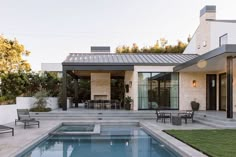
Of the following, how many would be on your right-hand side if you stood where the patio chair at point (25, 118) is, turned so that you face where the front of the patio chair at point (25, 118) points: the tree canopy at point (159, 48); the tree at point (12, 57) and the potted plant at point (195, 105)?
0

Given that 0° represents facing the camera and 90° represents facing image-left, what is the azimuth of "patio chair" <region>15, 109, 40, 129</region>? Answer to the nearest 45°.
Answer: approximately 315°

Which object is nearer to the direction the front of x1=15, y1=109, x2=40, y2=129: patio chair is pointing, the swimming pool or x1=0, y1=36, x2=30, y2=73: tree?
the swimming pool

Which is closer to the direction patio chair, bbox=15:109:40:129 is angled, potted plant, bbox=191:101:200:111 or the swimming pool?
the swimming pool

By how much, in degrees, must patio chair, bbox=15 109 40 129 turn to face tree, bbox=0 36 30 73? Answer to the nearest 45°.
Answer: approximately 135° to its left

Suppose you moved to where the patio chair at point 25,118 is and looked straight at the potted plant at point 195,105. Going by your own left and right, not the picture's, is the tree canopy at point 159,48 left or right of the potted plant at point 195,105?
left

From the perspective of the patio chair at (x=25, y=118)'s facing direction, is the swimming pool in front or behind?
in front
